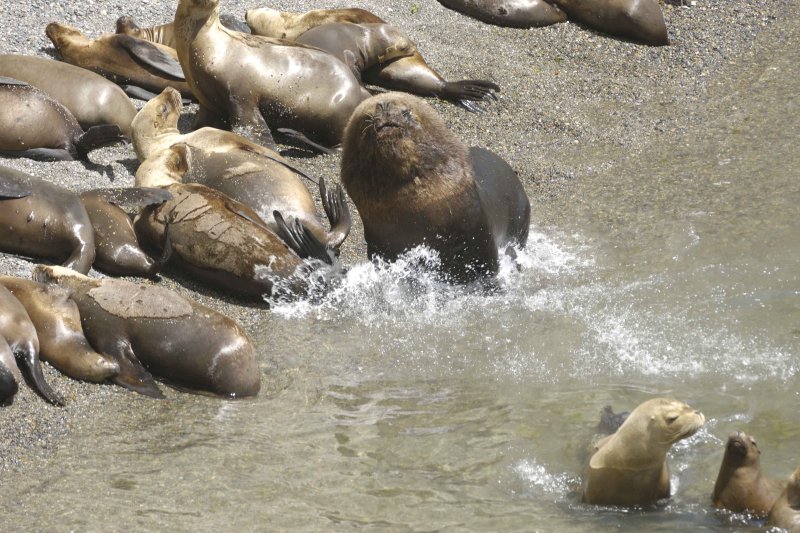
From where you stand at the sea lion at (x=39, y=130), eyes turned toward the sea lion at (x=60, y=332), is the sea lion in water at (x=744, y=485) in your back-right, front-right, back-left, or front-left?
front-left

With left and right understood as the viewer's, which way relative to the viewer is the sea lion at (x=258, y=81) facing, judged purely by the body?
facing to the left of the viewer

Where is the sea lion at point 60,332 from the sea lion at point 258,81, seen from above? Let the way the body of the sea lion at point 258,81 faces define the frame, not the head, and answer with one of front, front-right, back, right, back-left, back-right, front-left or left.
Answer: left

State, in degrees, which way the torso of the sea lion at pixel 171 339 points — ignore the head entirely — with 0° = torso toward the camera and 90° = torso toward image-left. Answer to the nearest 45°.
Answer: approximately 135°

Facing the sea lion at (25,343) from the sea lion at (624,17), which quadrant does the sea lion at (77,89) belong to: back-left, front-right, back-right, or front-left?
front-right

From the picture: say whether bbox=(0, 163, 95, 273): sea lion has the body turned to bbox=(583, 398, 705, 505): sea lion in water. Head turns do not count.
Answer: no

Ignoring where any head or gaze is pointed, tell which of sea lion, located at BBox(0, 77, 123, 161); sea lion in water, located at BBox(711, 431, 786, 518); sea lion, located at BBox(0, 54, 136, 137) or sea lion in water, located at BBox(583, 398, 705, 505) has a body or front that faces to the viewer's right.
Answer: sea lion in water, located at BBox(583, 398, 705, 505)

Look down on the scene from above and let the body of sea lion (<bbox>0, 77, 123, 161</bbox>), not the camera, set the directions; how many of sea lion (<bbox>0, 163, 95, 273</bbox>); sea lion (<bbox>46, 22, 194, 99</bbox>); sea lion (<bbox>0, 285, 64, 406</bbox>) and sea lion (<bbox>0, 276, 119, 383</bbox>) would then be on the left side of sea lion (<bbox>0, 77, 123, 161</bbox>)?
3

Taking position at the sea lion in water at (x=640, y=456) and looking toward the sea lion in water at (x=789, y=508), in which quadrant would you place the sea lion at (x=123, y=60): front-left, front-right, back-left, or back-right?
back-left

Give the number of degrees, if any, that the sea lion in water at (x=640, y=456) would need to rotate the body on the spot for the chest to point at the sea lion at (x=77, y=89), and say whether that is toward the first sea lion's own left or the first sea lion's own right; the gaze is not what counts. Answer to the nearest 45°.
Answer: approximately 135° to the first sea lion's own left

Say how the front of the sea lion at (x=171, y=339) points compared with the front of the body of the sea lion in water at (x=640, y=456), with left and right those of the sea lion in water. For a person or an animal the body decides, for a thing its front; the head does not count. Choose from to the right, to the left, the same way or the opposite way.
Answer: the opposite way

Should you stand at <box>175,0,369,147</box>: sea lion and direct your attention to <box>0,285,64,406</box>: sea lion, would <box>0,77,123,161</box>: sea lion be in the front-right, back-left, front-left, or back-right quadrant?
front-right

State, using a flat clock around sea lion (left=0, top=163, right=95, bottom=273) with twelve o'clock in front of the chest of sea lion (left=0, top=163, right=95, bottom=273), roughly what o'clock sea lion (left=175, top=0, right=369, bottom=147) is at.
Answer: sea lion (left=175, top=0, right=369, bottom=147) is roughly at 4 o'clock from sea lion (left=0, top=163, right=95, bottom=273).

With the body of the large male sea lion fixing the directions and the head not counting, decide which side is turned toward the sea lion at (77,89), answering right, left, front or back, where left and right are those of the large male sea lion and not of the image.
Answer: right

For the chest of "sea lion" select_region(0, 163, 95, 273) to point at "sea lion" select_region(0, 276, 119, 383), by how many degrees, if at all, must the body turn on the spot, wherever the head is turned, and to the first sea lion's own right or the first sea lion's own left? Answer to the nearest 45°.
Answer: approximately 90° to the first sea lion's own left

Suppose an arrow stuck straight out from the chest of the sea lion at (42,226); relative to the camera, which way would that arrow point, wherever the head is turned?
to the viewer's left
